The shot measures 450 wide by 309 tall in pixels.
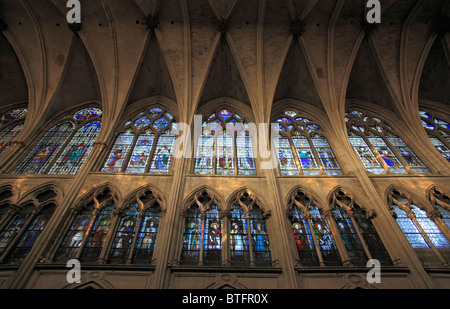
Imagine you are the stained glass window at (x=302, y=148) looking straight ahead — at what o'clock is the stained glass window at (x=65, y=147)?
the stained glass window at (x=65, y=147) is roughly at 2 o'clock from the stained glass window at (x=302, y=148).

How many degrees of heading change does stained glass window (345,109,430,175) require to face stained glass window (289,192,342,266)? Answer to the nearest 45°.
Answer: approximately 45° to its right

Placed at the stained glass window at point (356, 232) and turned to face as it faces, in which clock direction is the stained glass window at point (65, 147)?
the stained glass window at point (65, 147) is roughly at 2 o'clock from the stained glass window at point (356, 232).

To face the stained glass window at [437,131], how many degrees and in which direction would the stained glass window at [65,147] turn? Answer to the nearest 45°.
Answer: approximately 45° to its left

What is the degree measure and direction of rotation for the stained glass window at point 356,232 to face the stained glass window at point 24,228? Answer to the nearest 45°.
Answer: approximately 45° to its right

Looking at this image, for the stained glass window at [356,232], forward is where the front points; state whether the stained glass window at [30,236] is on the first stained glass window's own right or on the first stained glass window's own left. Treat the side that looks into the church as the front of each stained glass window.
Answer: on the first stained glass window's own right

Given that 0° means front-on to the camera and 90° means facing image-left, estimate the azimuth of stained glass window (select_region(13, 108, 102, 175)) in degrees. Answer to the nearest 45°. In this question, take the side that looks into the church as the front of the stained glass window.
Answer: approximately 0°

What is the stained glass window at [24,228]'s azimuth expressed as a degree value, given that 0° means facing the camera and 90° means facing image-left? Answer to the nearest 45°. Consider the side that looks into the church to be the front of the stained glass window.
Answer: approximately 0°
